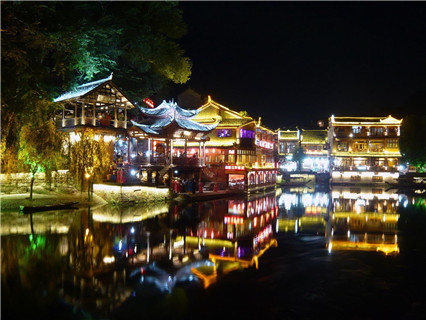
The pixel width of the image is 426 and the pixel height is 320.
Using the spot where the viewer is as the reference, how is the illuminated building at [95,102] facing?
facing the viewer and to the right of the viewer

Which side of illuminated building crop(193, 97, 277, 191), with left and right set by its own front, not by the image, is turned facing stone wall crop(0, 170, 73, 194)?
right

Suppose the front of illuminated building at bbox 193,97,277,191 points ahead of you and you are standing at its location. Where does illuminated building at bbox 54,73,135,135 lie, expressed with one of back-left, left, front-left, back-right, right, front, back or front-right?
right

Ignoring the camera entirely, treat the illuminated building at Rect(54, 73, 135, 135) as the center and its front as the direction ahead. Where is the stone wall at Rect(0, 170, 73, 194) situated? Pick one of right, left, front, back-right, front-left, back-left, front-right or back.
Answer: right

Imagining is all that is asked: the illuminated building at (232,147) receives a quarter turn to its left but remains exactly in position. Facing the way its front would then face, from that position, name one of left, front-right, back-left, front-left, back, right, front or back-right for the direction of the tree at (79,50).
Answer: back

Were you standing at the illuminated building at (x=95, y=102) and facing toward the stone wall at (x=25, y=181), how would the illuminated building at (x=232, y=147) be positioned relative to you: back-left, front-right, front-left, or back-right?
back-left

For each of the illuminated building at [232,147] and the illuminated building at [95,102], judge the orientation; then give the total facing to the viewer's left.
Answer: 0
